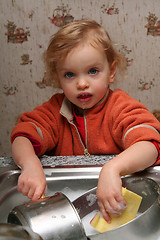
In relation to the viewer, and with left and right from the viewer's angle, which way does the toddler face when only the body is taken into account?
facing the viewer

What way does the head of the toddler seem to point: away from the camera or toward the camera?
toward the camera
